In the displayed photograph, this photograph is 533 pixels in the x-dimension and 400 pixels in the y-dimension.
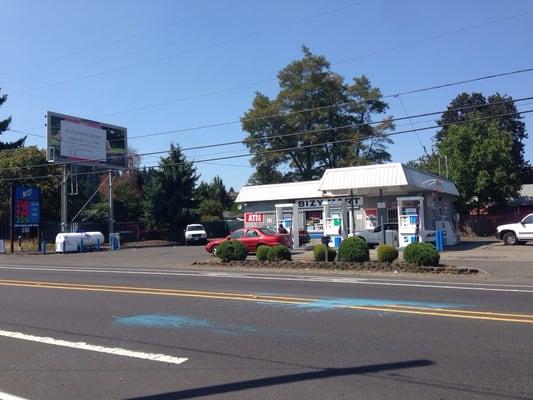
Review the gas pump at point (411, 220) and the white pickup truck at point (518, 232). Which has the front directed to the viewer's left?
the white pickup truck

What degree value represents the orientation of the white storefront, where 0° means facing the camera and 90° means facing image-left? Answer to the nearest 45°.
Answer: approximately 45°

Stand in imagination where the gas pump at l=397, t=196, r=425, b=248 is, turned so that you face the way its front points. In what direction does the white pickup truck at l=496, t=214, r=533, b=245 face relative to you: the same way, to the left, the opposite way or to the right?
to the right

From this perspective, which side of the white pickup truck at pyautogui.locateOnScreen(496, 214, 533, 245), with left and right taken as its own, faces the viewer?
left

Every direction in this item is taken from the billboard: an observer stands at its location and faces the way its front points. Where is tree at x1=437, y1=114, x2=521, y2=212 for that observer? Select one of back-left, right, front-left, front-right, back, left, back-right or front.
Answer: front-left

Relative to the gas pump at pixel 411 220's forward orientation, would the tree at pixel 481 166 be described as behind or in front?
behind

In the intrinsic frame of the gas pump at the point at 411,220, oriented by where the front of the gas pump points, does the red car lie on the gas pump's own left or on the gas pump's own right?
on the gas pump's own right

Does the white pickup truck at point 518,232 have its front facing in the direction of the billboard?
yes

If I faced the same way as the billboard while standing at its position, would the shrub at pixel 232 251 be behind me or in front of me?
in front

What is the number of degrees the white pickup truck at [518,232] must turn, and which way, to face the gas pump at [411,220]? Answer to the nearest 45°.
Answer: approximately 45° to its left
